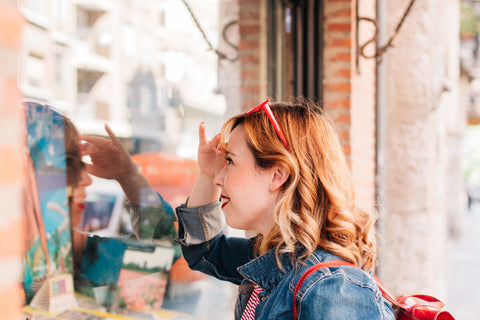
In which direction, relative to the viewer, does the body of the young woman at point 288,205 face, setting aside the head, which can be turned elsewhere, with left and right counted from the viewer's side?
facing to the left of the viewer

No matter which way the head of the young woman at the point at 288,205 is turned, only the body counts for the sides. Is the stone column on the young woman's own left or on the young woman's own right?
on the young woman's own right

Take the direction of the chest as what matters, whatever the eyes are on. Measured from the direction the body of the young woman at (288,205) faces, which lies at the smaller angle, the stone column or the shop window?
the shop window

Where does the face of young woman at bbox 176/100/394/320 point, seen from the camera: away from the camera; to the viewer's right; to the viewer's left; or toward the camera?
to the viewer's left
